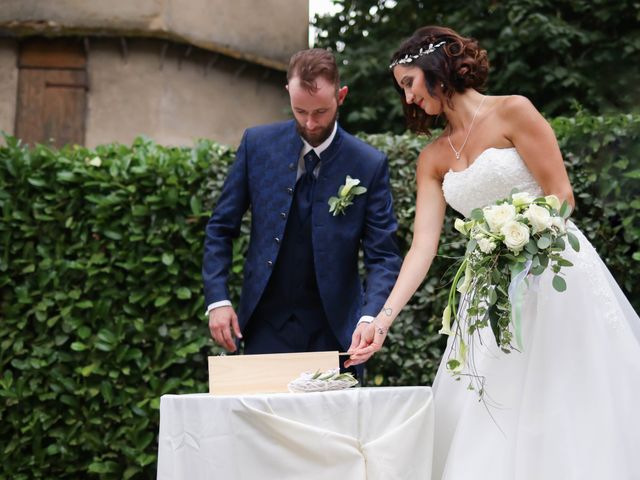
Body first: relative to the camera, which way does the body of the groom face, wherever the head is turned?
toward the camera

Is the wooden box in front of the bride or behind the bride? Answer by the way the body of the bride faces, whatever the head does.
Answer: in front

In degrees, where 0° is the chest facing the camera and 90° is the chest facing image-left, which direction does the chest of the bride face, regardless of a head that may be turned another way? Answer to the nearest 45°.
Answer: approximately 45°

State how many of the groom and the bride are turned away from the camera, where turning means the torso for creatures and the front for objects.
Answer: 0

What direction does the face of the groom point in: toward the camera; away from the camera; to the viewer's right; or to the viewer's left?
toward the camera

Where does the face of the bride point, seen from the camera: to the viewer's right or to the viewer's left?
to the viewer's left

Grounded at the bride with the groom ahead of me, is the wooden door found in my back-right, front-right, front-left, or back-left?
front-right

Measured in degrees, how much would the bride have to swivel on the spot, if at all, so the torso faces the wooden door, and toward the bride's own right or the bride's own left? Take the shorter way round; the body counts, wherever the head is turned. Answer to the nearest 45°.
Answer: approximately 90° to the bride's own right

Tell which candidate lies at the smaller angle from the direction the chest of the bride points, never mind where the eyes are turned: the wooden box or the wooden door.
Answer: the wooden box
